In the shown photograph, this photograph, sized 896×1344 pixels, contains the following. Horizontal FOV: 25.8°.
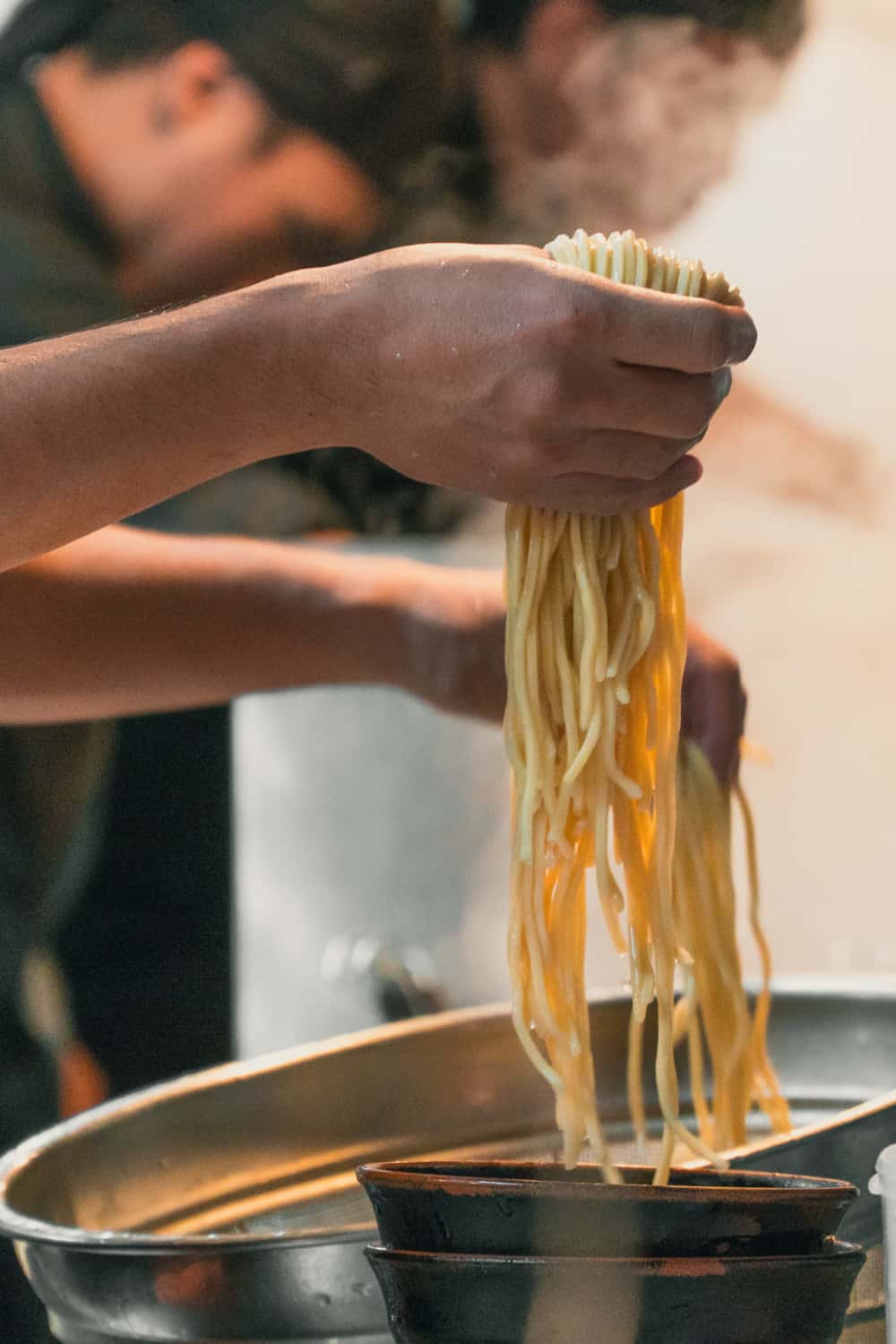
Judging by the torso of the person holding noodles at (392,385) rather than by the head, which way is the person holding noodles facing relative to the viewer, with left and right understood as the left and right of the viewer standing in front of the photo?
facing to the right of the viewer

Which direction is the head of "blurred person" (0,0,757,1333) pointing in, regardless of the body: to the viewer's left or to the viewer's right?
to the viewer's right
